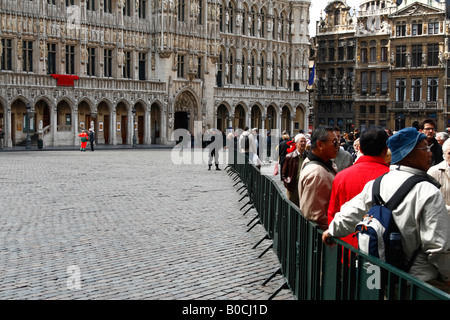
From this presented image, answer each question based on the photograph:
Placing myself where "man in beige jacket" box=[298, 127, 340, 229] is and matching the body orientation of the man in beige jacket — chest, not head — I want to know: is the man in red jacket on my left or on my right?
on my right

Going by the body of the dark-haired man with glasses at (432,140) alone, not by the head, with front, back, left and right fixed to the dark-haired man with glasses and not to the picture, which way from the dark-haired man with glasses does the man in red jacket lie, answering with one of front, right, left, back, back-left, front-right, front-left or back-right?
front

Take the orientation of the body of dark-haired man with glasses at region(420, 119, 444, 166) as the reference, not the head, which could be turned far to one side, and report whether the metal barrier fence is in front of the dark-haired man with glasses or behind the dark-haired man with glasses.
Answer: in front

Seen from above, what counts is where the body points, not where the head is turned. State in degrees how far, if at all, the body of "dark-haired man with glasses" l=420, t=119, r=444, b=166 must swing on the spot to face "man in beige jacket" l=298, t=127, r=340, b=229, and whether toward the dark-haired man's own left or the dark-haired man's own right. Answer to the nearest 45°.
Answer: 0° — they already face them

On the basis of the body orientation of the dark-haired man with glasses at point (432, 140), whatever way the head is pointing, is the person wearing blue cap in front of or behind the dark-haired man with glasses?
in front
